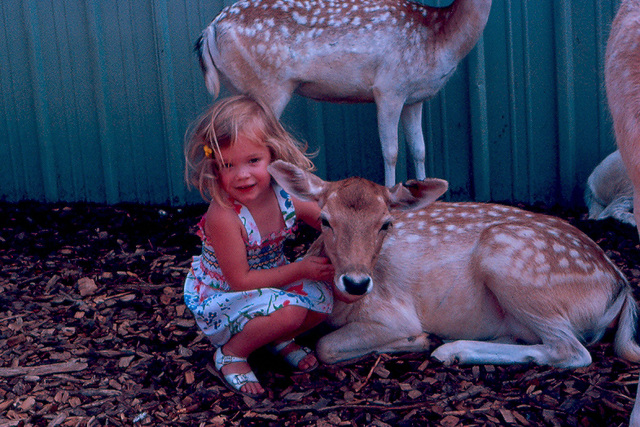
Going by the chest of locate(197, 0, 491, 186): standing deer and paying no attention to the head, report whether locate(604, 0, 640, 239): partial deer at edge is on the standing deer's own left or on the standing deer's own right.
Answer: on the standing deer's own right

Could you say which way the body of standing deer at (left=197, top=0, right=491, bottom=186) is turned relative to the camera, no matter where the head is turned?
to the viewer's right

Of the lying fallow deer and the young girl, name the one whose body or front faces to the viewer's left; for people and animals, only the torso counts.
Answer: the lying fallow deer

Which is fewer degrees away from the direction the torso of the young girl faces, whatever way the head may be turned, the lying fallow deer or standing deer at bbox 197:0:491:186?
the lying fallow deer

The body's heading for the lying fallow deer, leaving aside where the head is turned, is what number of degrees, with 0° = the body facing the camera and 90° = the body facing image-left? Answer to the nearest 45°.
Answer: approximately 90°

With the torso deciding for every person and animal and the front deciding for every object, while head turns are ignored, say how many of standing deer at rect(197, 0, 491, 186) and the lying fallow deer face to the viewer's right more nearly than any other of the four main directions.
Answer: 1

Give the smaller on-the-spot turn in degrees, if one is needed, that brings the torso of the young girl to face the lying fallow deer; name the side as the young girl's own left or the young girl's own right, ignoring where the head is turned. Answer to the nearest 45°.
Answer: approximately 45° to the young girl's own left

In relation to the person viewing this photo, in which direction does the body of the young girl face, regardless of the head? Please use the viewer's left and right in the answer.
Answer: facing the viewer and to the right of the viewer

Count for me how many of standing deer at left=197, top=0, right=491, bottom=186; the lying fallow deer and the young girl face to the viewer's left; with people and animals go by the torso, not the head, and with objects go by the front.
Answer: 1

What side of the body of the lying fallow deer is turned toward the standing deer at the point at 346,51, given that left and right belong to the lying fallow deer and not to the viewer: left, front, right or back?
right
